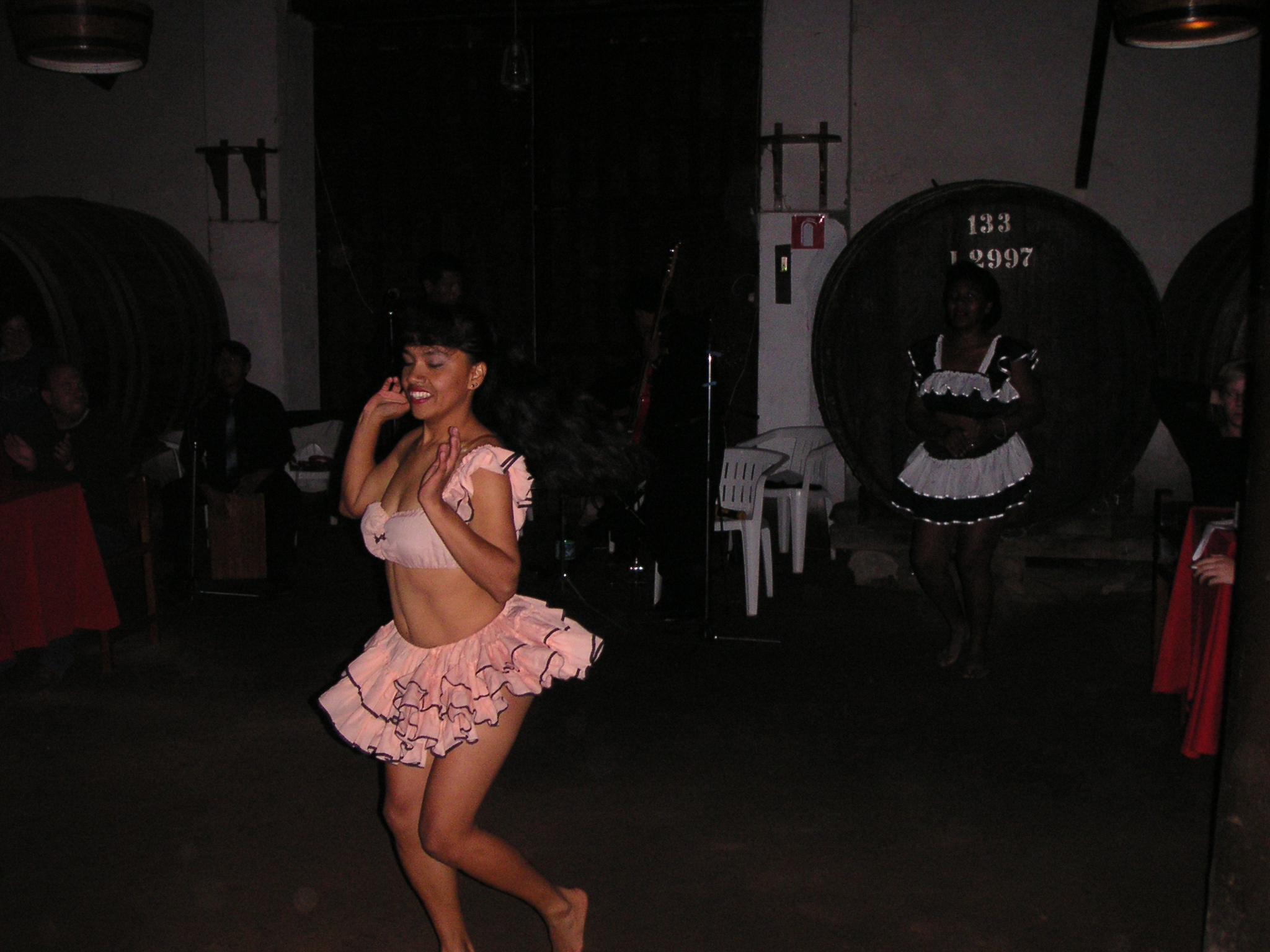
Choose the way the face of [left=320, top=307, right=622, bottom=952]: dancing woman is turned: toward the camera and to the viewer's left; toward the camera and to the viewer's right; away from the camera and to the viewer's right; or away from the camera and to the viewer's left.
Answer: toward the camera and to the viewer's left

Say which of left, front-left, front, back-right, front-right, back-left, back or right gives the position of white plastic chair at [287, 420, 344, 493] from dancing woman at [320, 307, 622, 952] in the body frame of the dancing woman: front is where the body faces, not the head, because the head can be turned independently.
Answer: back-right

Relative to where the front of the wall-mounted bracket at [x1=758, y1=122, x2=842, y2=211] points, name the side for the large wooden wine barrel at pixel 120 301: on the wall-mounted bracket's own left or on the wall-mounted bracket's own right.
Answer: on the wall-mounted bracket's own right

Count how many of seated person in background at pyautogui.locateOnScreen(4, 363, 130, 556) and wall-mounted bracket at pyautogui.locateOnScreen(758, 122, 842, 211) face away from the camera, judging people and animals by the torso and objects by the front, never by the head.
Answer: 0

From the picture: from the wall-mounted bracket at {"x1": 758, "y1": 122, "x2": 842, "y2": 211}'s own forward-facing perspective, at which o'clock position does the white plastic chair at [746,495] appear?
The white plastic chair is roughly at 12 o'clock from the wall-mounted bracket.

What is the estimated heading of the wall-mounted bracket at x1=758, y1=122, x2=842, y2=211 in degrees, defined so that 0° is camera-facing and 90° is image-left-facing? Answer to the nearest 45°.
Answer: approximately 0°

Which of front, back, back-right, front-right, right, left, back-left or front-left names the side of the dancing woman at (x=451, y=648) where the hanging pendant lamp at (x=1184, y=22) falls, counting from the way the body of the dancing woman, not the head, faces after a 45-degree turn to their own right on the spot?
back-right

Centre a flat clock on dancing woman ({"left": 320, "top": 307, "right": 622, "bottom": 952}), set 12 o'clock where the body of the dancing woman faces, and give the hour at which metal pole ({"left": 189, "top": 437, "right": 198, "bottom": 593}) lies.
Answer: The metal pole is roughly at 4 o'clock from the dancing woman.

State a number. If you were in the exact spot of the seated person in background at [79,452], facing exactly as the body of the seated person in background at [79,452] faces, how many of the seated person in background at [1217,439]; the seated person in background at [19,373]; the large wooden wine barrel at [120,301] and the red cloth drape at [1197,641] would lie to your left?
2

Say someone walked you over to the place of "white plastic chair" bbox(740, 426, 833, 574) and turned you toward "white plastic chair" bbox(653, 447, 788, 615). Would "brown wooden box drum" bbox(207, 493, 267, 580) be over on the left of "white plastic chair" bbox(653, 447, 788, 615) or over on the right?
right
